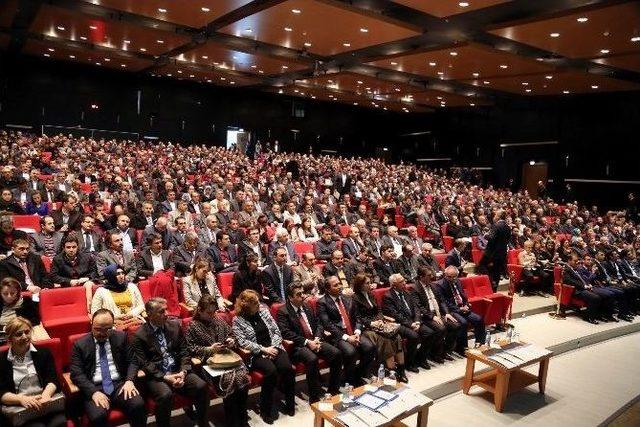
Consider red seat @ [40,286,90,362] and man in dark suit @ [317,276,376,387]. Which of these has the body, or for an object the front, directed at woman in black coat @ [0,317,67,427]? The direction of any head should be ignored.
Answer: the red seat

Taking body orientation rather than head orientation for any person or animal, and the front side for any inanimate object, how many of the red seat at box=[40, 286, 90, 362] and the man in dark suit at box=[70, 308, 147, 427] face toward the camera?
2

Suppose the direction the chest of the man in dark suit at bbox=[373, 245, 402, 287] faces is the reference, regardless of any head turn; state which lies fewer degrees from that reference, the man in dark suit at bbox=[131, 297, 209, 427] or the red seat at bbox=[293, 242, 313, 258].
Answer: the man in dark suit

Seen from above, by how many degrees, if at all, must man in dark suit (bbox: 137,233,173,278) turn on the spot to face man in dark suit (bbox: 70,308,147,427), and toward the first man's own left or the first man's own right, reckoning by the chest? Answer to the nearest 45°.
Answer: approximately 45° to the first man's own right

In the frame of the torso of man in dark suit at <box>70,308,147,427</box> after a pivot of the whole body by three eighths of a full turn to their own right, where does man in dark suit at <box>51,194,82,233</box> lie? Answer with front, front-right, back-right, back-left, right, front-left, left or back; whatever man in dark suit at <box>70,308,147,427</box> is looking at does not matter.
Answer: front-right

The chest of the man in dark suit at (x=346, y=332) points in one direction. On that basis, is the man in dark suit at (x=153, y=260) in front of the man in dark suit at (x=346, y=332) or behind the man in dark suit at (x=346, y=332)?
behind

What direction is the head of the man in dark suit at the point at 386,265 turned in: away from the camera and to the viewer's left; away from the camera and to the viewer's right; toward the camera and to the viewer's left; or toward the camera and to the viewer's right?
toward the camera and to the viewer's right

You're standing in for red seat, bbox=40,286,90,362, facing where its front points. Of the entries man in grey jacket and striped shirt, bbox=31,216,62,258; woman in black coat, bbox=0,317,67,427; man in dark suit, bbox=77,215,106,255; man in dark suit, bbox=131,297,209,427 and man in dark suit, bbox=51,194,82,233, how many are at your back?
3

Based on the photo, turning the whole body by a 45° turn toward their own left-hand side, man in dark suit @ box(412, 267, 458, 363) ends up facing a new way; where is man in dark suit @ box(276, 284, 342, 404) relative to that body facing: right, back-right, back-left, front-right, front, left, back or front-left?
back-right

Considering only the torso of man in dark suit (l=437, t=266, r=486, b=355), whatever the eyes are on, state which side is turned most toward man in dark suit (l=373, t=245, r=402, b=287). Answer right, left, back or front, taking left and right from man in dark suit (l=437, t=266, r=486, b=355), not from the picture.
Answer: back

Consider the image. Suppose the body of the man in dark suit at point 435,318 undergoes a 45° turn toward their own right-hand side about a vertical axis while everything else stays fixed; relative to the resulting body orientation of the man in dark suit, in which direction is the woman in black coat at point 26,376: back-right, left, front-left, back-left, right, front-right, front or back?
front-right

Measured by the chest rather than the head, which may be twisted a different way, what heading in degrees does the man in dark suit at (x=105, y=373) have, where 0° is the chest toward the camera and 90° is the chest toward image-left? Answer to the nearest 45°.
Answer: approximately 0°

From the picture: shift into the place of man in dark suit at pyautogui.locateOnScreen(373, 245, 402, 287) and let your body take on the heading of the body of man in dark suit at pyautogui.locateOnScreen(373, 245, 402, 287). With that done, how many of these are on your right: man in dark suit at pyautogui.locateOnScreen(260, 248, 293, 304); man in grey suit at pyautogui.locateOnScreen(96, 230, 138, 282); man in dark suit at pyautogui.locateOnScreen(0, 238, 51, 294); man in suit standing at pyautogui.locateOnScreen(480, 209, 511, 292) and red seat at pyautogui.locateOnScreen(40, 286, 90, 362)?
4

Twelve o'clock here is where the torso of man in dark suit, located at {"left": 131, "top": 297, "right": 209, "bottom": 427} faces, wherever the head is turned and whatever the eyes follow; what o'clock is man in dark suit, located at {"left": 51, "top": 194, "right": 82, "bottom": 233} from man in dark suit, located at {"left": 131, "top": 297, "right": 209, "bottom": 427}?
man in dark suit, located at {"left": 51, "top": 194, "right": 82, "bottom": 233} is roughly at 7 o'clock from man in dark suit, located at {"left": 131, "top": 297, "right": 209, "bottom": 427}.
